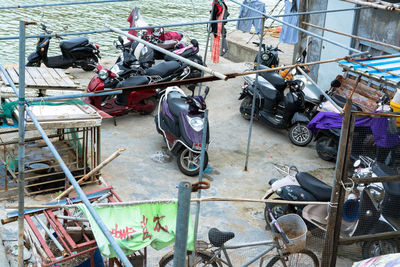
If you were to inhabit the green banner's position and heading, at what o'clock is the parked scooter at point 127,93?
The parked scooter is roughly at 6 o'clock from the green banner.

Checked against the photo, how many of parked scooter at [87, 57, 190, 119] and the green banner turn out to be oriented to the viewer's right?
0

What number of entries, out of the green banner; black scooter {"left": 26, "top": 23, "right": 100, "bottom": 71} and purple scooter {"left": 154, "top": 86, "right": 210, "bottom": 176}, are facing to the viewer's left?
1

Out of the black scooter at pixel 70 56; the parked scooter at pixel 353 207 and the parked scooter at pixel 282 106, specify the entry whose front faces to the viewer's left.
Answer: the black scooter

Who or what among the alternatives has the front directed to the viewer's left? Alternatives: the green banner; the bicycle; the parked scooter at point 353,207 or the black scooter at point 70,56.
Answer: the black scooter

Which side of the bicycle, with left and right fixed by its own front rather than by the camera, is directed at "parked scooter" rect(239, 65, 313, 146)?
left

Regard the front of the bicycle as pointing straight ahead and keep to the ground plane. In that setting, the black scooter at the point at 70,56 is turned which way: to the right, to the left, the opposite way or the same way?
the opposite way

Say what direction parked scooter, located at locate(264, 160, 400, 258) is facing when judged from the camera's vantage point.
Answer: facing the viewer and to the right of the viewer

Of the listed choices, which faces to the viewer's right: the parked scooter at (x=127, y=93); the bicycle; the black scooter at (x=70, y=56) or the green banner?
the bicycle

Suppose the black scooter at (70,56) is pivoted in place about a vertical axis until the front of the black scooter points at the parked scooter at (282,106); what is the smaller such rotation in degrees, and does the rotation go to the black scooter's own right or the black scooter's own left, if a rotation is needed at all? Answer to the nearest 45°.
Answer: approximately 135° to the black scooter's own left

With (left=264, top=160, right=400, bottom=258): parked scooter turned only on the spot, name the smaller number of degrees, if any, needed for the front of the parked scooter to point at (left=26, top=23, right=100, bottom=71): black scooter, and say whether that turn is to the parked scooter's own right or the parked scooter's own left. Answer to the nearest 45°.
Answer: approximately 180°

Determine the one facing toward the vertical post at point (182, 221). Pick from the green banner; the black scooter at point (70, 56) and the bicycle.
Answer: the green banner

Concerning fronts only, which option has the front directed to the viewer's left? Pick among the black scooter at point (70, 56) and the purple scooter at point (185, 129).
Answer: the black scooter

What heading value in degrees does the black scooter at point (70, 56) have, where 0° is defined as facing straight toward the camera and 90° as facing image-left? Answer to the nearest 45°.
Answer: approximately 90°

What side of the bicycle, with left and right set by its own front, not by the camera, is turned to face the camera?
right

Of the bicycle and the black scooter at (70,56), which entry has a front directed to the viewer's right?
the bicycle
